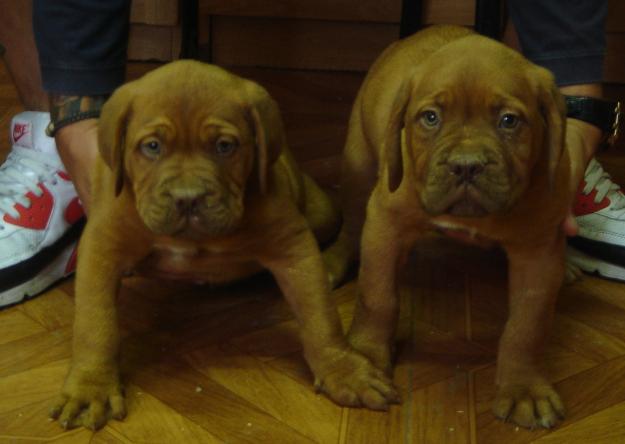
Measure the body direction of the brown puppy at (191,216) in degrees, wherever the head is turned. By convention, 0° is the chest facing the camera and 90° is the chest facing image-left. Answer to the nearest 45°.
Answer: approximately 0°

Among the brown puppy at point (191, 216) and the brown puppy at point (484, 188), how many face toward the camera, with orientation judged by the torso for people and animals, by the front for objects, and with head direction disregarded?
2
